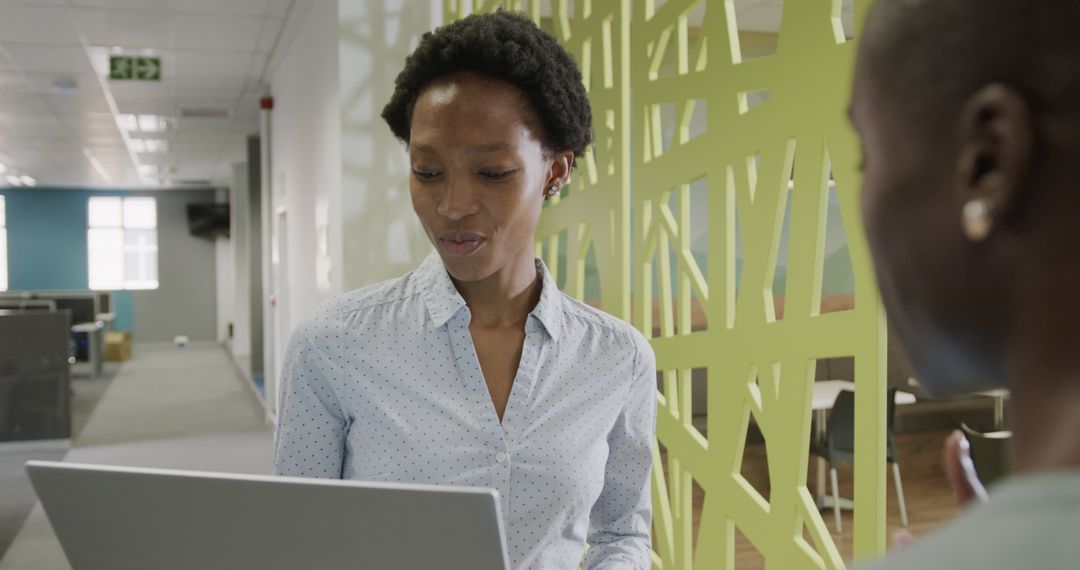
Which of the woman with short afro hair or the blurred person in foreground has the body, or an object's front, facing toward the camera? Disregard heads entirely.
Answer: the woman with short afro hair

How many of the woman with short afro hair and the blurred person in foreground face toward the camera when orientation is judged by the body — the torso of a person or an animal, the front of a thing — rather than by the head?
1

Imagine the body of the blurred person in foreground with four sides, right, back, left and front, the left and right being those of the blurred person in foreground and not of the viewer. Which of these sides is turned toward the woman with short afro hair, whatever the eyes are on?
front

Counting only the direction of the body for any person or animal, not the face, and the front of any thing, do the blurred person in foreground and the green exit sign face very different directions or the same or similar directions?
very different directions

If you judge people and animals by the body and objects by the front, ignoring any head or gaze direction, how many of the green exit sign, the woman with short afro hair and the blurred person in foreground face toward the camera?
2

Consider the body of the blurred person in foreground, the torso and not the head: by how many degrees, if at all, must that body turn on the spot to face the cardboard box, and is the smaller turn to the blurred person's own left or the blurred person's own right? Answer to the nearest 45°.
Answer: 0° — they already face it

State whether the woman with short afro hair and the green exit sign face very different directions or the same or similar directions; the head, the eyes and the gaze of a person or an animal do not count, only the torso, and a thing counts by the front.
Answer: same or similar directions

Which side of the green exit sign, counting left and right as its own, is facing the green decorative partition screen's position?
front

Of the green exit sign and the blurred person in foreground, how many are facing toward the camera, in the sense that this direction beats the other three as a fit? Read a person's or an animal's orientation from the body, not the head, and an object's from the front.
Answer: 1

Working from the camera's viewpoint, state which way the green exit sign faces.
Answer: facing the viewer

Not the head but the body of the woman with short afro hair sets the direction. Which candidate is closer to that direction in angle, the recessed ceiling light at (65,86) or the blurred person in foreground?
the blurred person in foreground

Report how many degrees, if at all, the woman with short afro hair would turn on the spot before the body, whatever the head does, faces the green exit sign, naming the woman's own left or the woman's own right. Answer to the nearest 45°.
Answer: approximately 135° to the woman's own right

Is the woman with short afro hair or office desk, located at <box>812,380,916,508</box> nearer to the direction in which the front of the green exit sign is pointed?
the woman with short afro hair

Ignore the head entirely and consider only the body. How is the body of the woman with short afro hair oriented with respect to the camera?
toward the camera

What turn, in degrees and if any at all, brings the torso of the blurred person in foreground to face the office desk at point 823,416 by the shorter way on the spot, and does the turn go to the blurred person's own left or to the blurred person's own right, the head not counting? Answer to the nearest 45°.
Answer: approximately 45° to the blurred person's own right

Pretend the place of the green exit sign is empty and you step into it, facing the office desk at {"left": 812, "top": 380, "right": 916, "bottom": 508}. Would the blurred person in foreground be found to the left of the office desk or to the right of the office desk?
right

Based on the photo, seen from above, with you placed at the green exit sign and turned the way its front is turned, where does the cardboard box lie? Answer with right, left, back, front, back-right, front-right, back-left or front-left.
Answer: back

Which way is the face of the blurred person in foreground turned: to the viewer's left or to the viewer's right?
to the viewer's left

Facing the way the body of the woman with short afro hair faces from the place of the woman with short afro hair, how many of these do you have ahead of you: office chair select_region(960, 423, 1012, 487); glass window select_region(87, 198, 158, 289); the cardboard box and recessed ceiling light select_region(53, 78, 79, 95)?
0

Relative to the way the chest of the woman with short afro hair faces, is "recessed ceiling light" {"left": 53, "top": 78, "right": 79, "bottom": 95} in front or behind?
behind
